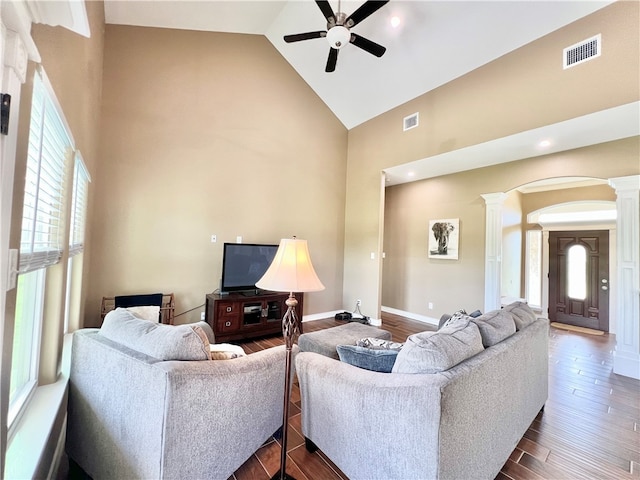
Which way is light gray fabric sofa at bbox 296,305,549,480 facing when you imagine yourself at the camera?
facing away from the viewer and to the left of the viewer

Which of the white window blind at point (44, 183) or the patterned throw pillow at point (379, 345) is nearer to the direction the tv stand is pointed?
the patterned throw pillow

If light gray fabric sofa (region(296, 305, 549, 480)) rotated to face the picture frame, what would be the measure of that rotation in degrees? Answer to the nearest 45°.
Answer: approximately 45° to its right

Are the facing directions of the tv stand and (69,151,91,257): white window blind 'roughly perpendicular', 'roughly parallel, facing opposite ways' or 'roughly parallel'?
roughly perpendicular

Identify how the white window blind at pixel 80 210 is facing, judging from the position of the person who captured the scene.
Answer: facing to the right of the viewer

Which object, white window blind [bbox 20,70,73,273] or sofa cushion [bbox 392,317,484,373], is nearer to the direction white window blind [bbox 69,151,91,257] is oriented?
the sofa cushion

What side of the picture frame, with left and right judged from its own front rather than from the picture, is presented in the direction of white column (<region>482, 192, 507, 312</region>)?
left

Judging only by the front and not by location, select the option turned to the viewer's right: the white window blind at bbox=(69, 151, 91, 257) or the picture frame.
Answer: the white window blind

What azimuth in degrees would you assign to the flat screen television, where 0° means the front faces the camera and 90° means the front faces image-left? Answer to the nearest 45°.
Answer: approximately 315°

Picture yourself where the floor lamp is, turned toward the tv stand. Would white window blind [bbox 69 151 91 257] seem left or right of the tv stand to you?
left

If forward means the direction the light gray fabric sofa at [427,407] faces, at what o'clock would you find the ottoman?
The ottoman is roughly at 12 o'clock from the light gray fabric sofa.

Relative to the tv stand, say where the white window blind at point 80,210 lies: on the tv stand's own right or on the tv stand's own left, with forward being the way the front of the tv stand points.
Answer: on the tv stand's own right
